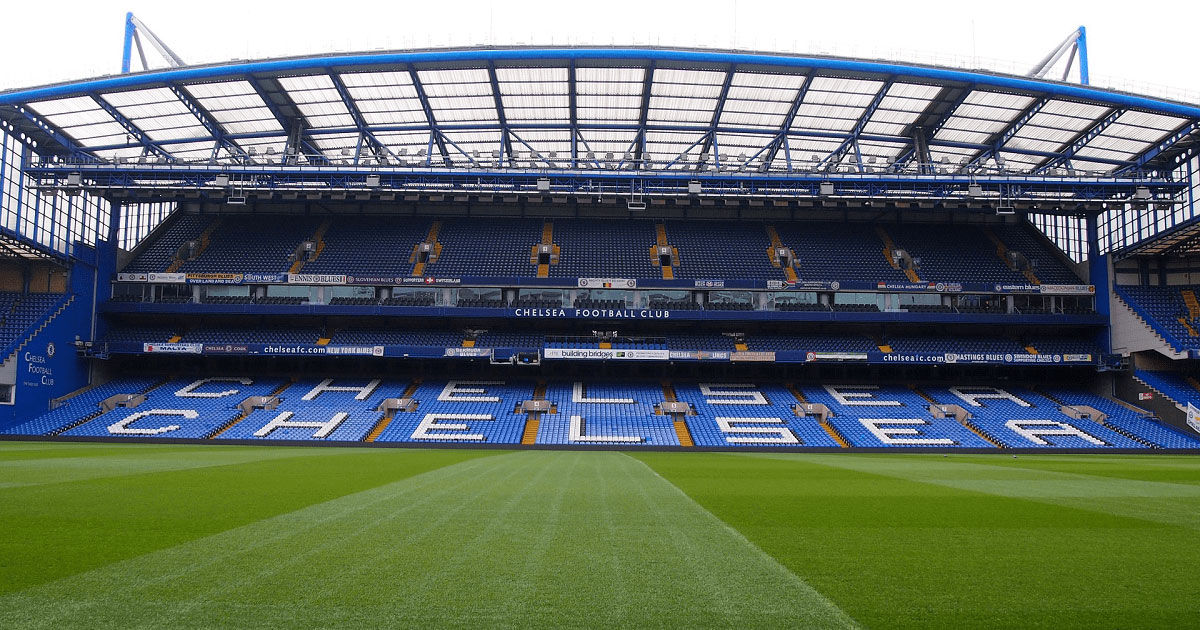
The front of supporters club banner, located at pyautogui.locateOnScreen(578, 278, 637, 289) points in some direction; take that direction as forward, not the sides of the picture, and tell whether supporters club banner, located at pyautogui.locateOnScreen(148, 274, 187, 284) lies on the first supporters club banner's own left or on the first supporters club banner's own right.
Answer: on the first supporters club banner's own right

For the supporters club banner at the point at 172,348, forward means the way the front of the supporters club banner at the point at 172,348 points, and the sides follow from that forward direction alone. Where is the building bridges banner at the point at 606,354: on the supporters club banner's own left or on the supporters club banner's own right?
on the supporters club banner's own left

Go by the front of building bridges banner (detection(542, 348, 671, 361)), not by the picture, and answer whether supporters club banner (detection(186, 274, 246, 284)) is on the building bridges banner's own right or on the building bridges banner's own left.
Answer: on the building bridges banner's own right

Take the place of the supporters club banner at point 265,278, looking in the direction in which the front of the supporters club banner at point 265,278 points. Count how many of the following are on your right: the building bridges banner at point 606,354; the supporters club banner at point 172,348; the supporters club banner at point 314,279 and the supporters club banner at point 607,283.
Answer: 1

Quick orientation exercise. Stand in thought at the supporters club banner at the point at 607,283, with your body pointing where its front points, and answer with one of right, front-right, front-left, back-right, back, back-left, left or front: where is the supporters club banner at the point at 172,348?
right

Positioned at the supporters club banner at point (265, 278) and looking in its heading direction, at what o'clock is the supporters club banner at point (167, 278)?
the supporters club banner at point (167, 278) is roughly at 4 o'clock from the supporters club banner at point (265, 278).

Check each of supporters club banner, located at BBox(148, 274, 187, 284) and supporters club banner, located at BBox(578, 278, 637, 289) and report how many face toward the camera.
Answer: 2

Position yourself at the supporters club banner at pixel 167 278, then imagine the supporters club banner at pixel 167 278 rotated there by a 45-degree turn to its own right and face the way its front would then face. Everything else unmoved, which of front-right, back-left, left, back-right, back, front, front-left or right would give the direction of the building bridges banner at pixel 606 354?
left

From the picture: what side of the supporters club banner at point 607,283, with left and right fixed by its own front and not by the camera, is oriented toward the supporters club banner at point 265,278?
right

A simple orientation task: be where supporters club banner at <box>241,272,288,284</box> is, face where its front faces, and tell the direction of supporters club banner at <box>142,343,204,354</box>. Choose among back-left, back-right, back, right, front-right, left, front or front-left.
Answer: right

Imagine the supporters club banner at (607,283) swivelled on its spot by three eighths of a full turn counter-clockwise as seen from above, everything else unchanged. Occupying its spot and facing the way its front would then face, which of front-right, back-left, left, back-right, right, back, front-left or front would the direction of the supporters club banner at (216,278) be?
back-left

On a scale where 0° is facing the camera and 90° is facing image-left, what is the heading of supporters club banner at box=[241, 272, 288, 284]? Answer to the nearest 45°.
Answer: approximately 0°

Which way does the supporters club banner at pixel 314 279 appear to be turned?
toward the camera

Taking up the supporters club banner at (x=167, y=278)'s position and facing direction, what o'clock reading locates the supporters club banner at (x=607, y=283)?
the supporters club banner at (x=607, y=283) is roughly at 10 o'clock from the supporters club banner at (x=167, y=278).

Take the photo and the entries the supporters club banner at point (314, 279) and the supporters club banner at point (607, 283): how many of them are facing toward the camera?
2
